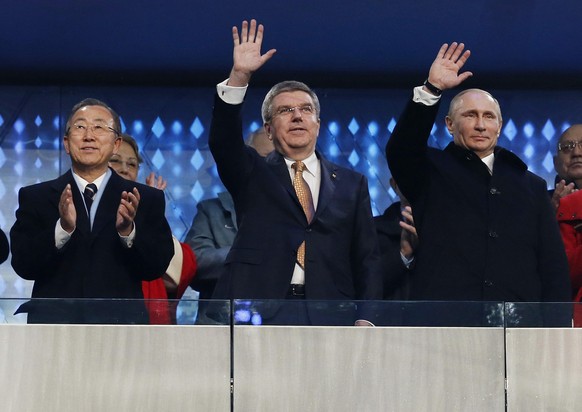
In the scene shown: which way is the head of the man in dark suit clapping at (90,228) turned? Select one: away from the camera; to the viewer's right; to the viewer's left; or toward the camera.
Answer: toward the camera

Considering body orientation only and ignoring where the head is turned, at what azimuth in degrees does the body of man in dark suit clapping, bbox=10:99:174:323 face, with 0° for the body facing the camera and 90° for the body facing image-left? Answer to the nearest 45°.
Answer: approximately 0°
